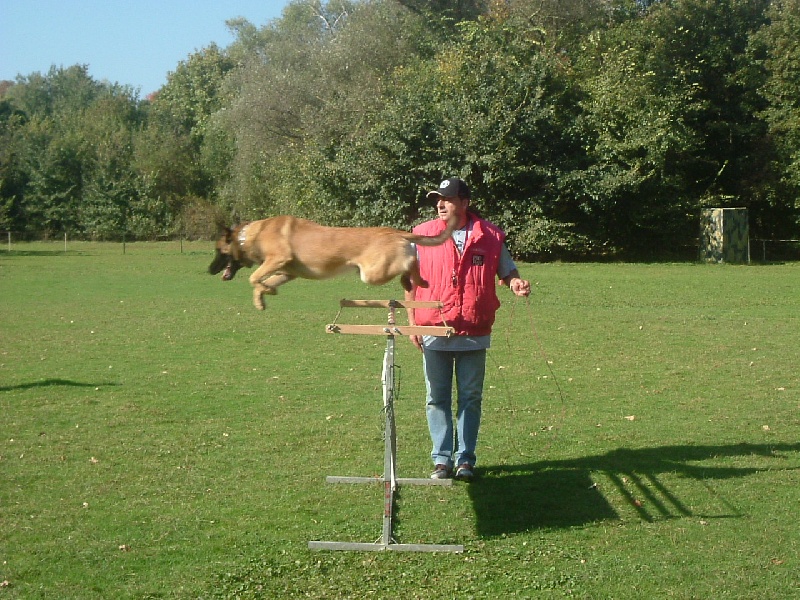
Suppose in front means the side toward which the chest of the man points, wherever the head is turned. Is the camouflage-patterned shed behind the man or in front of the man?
behind

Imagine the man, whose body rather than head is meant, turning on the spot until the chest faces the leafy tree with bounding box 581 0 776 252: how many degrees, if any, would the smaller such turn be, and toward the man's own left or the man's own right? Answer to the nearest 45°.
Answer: approximately 180°

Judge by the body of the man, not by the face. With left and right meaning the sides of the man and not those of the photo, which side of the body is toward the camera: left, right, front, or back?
front

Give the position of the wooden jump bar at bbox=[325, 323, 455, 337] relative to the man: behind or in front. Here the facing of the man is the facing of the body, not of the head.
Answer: in front

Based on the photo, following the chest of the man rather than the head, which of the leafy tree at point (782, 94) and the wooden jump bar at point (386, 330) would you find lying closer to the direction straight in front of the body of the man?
the wooden jump bar

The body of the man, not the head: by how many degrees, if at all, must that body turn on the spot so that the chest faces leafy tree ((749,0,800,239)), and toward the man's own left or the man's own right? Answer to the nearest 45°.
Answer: approximately 180°

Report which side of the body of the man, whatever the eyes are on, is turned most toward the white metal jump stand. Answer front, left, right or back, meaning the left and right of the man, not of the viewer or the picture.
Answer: front

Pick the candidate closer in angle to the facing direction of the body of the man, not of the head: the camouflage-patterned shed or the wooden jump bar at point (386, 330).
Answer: the wooden jump bar
